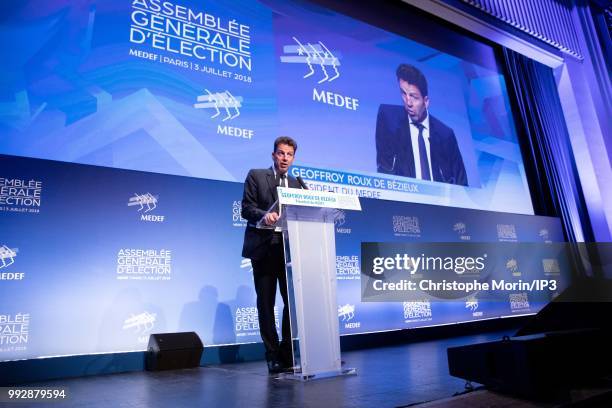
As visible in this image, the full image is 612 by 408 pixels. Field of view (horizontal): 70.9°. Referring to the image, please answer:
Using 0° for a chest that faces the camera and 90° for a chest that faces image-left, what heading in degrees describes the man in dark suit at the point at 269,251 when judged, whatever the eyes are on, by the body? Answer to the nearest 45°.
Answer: approximately 315°

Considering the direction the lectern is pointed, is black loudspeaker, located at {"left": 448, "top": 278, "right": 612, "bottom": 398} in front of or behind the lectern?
in front

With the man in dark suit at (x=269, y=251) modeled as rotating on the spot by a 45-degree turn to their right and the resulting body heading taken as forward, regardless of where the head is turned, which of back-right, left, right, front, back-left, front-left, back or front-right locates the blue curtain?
back-left

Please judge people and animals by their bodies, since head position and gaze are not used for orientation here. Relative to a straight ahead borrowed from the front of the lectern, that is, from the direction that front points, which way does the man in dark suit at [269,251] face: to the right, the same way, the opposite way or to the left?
the same way

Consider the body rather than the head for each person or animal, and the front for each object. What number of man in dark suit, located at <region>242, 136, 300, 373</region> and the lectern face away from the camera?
0

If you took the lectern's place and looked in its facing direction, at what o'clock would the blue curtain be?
The blue curtain is roughly at 9 o'clock from the lectern.
